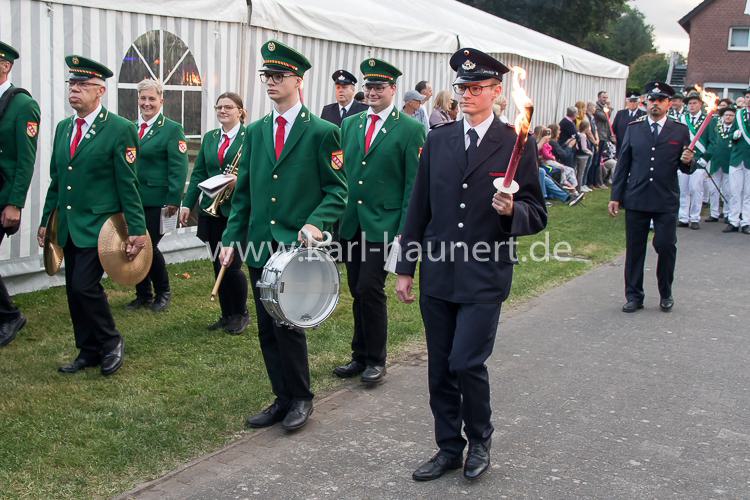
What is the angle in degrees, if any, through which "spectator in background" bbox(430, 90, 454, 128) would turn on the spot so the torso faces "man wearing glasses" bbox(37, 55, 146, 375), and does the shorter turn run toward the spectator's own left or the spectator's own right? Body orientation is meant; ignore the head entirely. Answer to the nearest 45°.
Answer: approximately 90° to the spectator's own right

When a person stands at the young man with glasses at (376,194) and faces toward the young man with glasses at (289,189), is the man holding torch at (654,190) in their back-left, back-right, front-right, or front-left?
back-left

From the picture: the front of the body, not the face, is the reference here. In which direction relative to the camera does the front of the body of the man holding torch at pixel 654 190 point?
toward the camera

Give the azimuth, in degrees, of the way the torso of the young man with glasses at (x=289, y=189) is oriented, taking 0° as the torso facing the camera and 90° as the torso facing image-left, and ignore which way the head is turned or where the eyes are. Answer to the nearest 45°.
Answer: approximately 45°

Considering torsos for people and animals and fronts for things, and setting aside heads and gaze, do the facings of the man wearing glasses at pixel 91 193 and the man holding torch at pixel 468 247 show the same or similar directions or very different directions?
same or similar directions

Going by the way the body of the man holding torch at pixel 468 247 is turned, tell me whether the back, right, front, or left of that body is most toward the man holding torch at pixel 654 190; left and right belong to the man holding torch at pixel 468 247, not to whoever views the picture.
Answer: back

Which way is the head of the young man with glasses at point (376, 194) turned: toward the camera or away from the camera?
toward the camera

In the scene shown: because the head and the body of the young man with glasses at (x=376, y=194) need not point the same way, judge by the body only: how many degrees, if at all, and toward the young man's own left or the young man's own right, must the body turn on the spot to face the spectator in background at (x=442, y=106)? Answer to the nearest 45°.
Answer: approximately 135° to the young man's own right

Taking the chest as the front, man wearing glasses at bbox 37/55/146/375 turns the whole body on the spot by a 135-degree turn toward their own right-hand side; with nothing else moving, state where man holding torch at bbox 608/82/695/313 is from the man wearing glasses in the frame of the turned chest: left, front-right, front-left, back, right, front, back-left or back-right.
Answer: right

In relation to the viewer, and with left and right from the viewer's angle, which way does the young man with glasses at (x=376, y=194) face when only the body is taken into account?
facing the viewer and to the left of the viewer

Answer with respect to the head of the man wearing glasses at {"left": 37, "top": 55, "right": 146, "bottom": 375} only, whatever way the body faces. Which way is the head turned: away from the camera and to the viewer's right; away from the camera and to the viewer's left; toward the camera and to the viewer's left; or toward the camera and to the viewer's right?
toward the camera and to the viewer's left
